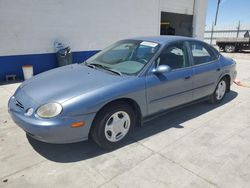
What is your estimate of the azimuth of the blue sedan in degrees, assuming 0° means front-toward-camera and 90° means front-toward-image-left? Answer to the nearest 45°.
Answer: approximately 45°
